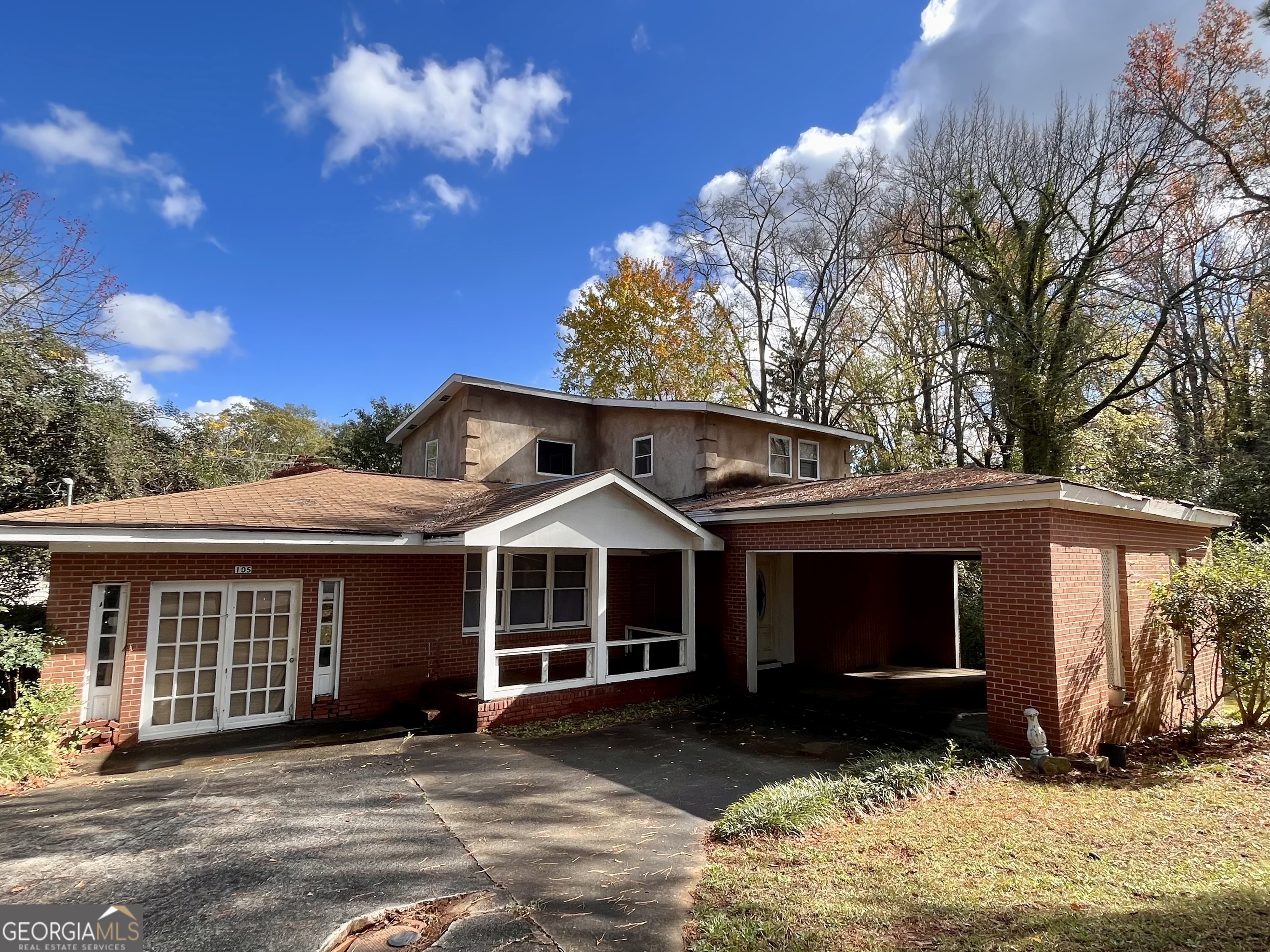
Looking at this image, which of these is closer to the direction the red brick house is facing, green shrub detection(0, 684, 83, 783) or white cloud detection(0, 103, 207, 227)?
the green shrub

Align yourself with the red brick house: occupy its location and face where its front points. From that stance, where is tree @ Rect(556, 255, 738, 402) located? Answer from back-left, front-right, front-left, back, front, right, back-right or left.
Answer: back

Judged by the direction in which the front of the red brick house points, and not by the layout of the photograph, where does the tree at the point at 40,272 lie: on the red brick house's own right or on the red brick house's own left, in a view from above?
on the red brick house's own right

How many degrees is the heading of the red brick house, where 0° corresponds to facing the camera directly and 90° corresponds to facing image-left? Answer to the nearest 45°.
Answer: approximately 0°

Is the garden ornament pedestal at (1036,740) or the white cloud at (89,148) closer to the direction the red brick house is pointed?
the garden ornament pedestal

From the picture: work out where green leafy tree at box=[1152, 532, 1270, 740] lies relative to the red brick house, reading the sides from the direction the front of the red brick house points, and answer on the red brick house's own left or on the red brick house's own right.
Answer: on the red brick house's own left
